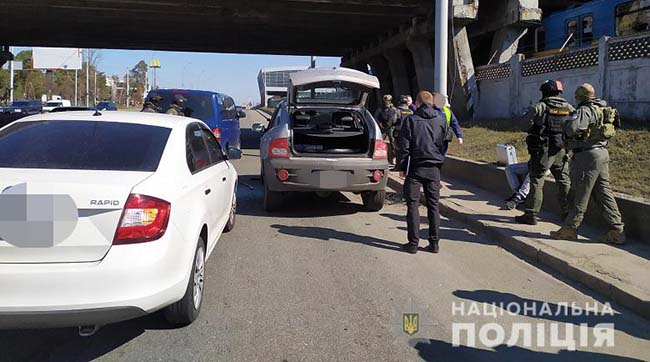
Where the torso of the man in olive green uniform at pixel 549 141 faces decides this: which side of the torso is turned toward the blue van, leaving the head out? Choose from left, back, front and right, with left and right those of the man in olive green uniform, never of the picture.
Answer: front

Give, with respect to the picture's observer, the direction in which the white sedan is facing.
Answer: facing away from the viewer and to the right of the viewer

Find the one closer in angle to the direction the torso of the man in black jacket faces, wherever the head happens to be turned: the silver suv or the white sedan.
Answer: the silver suv

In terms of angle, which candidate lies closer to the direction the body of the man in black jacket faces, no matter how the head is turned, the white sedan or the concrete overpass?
the concrete overpass

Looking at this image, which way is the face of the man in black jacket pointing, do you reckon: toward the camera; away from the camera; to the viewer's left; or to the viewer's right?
away from the camera

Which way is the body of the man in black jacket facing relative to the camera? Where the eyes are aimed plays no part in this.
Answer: away from the camera

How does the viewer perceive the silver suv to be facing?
facing away from the viewer

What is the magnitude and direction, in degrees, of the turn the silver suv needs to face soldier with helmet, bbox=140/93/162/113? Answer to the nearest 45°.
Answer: approximately 45° to its left

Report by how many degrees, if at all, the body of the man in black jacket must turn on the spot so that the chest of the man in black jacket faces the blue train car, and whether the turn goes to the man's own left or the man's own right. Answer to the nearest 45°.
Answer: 0° — they already face it

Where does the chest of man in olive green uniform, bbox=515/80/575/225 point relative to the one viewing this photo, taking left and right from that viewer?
facing away from the viewer and to the left of the viewer

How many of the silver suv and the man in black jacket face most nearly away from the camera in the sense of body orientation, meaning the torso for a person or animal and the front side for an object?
2

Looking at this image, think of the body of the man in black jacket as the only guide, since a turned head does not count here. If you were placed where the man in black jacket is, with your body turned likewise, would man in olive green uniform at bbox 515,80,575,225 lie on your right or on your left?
on your right
